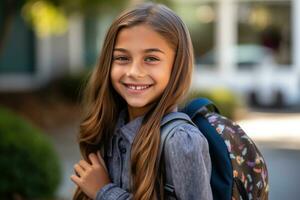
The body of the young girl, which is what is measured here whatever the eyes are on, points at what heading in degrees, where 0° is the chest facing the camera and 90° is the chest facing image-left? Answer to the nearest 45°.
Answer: approximately 45°

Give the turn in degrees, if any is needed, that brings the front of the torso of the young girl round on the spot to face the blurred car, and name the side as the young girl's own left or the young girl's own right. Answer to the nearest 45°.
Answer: approximately 135° to the young girl's own right

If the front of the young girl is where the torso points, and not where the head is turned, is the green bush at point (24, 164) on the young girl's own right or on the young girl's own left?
on the young girl's own right

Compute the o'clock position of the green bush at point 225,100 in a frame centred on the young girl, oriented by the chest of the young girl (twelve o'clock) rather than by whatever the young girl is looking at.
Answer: The green bush is roughly at 5 o'clock from the young girl.
